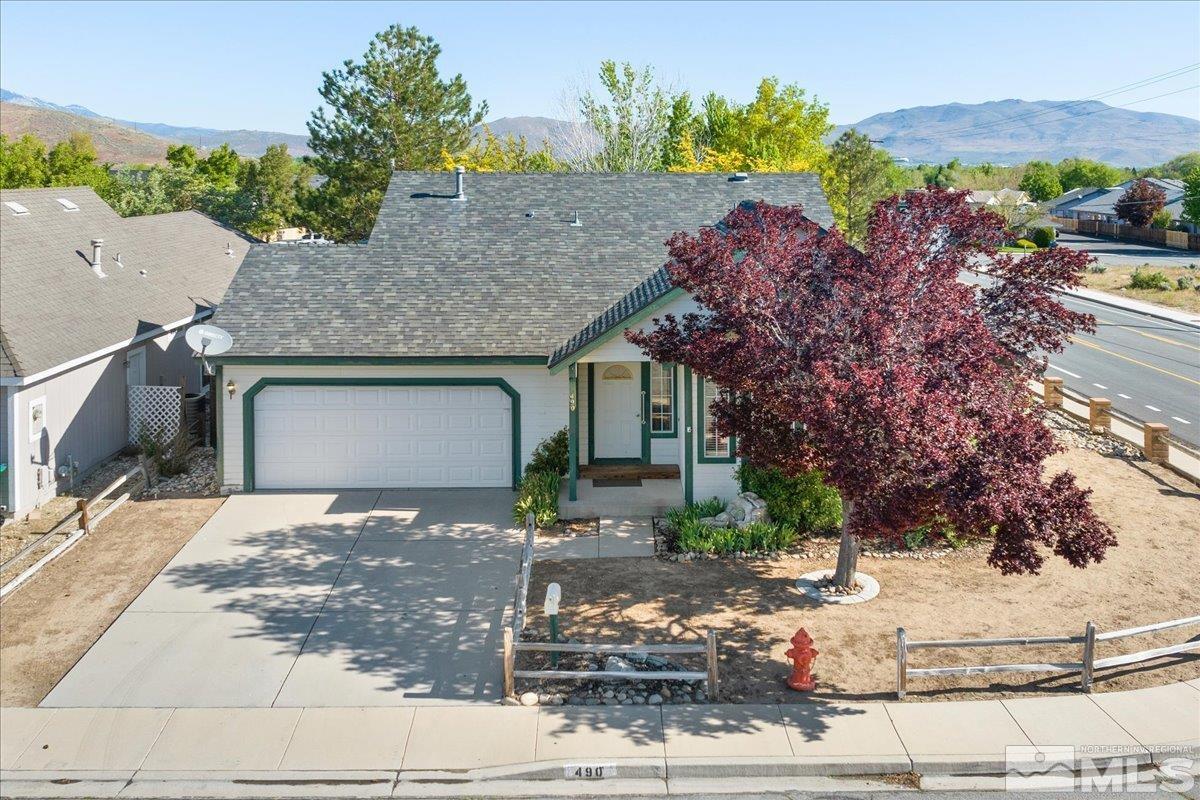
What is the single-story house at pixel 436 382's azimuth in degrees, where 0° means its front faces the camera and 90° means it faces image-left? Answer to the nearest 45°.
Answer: approximately 0°

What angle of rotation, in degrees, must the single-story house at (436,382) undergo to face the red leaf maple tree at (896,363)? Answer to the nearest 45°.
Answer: approximately 45° to its left

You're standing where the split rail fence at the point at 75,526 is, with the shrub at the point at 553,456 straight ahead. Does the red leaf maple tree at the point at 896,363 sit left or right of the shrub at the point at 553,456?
right

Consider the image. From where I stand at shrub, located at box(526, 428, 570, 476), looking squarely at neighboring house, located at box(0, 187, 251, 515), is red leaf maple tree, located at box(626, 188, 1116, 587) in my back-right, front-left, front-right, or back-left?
back-left

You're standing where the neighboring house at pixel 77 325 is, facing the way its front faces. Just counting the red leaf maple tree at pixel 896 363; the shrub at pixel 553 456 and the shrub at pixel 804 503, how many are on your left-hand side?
3

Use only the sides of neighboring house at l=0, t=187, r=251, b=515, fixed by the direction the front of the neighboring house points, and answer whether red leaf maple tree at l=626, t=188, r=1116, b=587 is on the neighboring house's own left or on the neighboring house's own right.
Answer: on the neighboring house's own left

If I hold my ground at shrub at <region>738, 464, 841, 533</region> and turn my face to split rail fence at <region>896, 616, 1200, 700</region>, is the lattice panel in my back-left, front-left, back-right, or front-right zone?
back-right

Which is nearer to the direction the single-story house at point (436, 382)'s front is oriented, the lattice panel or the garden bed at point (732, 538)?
the garden bed
